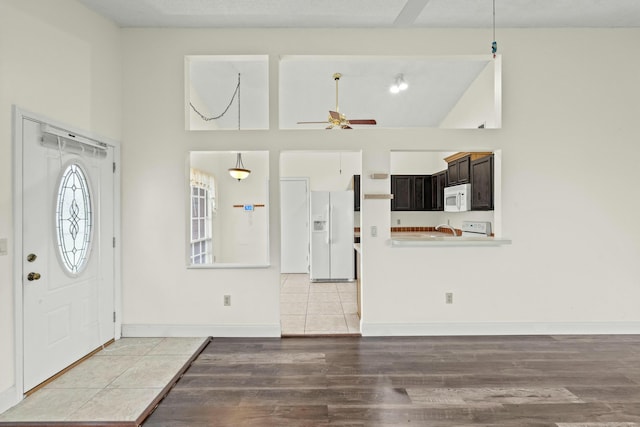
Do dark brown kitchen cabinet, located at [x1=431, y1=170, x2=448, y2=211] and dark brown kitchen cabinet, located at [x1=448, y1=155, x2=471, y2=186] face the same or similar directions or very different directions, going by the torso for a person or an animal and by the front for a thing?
same or similar directions

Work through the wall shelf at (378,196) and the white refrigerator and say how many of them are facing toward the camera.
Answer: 2

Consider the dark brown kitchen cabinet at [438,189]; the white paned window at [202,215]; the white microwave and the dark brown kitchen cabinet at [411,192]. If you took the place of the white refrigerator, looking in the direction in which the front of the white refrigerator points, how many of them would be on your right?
1

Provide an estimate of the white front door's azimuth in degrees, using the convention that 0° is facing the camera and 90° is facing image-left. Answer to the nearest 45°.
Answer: approximately 315°

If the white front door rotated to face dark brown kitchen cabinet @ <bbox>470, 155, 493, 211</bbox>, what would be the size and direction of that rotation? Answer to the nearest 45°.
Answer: approximately 45° to its left

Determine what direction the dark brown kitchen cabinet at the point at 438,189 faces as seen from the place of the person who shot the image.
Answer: facing the viewer and to the left of the viewer

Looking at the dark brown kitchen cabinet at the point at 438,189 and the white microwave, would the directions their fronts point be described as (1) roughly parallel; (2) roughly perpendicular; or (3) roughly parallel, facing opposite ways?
roughly parallel

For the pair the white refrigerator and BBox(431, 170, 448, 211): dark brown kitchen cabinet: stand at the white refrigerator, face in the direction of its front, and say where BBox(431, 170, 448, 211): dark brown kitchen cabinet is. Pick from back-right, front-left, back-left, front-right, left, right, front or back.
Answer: left

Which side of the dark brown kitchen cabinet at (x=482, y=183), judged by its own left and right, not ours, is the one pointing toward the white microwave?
right

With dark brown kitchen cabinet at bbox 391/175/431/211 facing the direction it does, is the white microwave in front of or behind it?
in front

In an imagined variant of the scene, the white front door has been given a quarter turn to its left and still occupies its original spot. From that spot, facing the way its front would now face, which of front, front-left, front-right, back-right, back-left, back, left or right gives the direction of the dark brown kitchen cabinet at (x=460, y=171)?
front-right

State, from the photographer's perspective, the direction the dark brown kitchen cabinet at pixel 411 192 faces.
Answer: facing the viewer

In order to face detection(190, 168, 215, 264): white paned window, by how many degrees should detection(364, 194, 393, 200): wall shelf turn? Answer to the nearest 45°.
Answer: approximately 135° to its right

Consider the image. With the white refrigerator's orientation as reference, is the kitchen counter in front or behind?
in front

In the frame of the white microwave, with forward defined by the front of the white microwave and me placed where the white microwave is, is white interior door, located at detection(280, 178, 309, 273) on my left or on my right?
on my right

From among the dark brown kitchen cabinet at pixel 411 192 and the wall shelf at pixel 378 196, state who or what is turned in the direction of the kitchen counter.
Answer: the dark brown kitchen cabinet

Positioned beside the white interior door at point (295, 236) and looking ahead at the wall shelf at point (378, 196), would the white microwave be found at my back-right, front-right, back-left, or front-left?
front-left

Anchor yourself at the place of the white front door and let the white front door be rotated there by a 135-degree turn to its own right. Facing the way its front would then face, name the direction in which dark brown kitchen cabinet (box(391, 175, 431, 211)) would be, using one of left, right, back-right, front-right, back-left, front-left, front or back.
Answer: back
